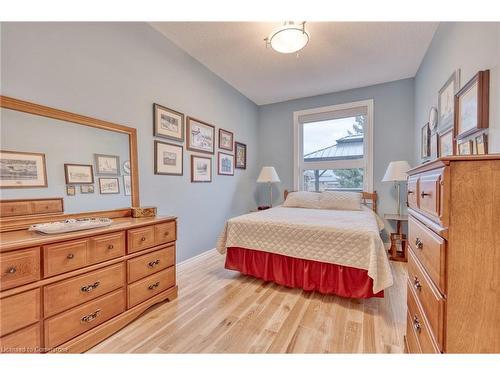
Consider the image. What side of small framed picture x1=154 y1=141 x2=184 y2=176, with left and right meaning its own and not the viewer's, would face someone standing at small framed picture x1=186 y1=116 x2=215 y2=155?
left

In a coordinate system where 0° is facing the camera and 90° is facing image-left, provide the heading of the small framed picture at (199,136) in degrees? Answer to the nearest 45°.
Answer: approximately 315°

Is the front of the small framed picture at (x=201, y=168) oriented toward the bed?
yes

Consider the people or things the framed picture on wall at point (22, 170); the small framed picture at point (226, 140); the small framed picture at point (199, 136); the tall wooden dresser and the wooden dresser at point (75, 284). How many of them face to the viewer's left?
1

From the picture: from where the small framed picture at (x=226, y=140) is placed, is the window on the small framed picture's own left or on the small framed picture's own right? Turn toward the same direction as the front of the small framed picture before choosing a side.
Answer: on the small framed picture's own left

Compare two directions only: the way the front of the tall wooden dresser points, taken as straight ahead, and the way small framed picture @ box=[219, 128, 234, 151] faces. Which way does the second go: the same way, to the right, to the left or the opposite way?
the opposite way

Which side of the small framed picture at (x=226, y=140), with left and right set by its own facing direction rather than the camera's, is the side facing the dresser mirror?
right

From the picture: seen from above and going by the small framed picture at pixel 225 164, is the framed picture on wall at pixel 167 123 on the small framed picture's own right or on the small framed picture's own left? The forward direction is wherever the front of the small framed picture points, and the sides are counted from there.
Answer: on the small framed picture's own right

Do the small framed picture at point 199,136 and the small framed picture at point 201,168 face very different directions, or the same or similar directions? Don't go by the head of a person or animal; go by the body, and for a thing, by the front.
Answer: same or similar directions

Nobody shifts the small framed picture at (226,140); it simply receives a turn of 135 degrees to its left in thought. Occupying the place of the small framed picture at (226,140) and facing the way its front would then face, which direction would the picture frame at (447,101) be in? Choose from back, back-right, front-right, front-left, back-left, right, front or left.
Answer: back-right

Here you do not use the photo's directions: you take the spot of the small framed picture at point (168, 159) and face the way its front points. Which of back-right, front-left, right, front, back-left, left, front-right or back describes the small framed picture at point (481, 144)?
front

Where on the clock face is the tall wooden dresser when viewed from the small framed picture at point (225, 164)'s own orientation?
The tall wooden dresser is roughly at 1 o'clock from the small framed picture.

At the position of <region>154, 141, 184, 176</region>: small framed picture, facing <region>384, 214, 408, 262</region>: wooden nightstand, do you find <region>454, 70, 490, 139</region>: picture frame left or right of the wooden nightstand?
right

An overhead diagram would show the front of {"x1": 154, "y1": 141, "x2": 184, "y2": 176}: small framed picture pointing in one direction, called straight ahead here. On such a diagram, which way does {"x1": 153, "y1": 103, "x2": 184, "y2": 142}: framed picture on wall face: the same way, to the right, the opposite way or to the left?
the same way

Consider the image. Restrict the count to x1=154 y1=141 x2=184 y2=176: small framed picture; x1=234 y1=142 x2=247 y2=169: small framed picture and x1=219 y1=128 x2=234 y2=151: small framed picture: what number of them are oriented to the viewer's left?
0

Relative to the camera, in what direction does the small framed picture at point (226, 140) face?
facing the viewer and to the right of the viewer

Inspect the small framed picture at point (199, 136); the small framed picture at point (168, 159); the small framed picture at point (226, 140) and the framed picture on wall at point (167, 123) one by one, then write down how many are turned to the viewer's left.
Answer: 0
